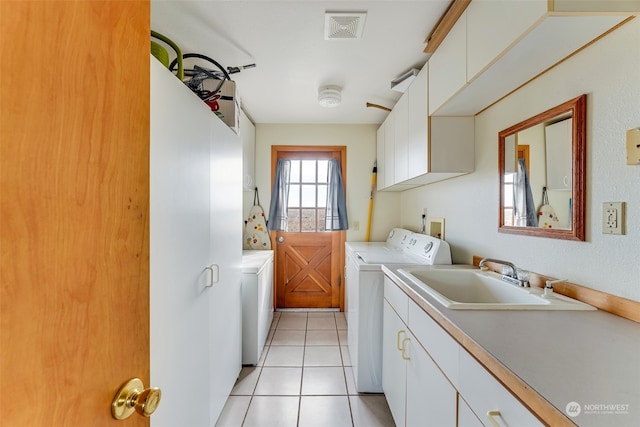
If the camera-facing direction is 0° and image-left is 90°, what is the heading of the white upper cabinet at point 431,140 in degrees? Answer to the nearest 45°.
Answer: approximately 90°

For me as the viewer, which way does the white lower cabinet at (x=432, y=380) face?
facing to the left of the viewer

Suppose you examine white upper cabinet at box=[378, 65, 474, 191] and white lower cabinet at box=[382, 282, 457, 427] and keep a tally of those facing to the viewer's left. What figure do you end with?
2

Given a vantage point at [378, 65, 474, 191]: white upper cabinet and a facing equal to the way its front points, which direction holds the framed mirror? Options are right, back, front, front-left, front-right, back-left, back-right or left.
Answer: back-left

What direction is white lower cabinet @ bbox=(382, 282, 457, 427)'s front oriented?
to the viewer's left
